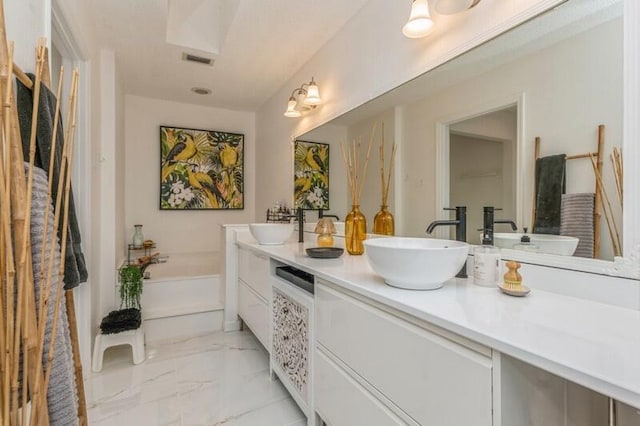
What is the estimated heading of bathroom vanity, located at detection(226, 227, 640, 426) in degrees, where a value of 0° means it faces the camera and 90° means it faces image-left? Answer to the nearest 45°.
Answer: approximately 45°

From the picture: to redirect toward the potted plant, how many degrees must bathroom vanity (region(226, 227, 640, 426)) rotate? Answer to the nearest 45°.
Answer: approximately 45° to its right

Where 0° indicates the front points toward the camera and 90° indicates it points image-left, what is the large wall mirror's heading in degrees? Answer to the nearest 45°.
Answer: approximately 45°

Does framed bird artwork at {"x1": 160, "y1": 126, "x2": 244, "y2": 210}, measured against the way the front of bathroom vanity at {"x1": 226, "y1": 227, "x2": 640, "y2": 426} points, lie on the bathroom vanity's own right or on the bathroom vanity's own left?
on the bathroom vanity's own right
